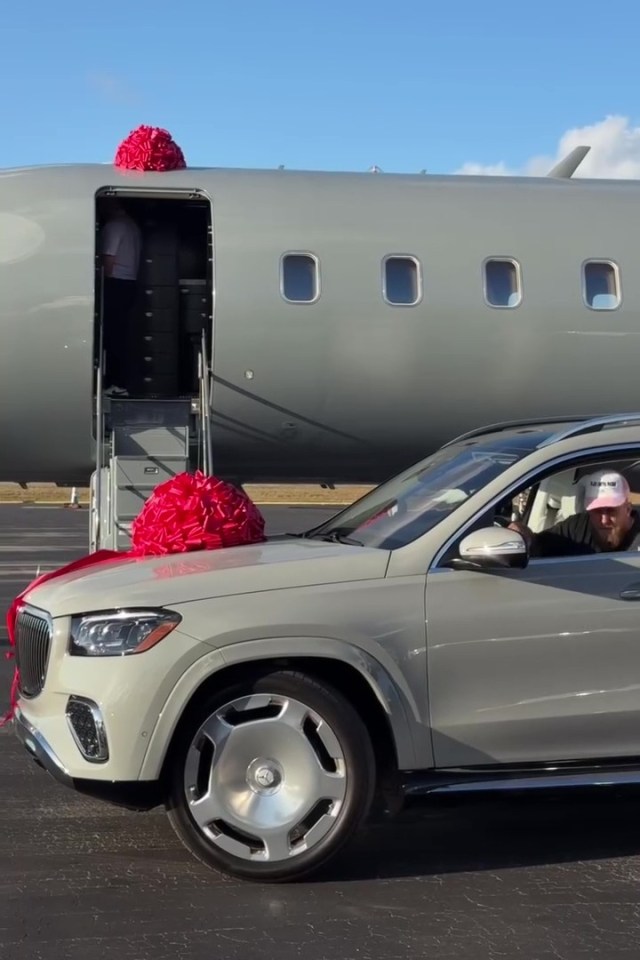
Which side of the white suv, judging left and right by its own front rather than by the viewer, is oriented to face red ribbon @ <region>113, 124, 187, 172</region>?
right

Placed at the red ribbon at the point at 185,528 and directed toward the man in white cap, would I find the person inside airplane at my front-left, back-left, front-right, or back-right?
back-left

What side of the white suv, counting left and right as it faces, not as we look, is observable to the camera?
left
